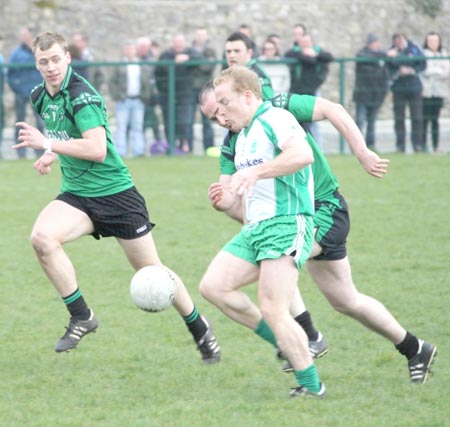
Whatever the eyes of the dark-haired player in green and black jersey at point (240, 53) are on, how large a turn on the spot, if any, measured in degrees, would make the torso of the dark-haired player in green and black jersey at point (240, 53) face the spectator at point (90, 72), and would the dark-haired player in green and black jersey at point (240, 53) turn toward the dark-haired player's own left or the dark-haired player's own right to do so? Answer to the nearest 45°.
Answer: approximately 135° to the dark-haired player's own right

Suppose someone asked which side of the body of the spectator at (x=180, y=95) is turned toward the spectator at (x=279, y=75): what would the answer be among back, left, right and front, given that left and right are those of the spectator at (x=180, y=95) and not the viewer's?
left

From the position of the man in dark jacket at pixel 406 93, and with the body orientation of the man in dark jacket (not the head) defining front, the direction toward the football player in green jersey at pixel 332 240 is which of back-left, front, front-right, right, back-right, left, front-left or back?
front

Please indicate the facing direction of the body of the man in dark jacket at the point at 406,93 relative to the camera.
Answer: toward the camera

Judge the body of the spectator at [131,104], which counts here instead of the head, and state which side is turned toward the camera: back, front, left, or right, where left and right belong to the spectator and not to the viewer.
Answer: front

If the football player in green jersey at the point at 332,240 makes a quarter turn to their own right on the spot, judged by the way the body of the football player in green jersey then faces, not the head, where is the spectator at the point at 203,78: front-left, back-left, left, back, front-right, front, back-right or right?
front-right

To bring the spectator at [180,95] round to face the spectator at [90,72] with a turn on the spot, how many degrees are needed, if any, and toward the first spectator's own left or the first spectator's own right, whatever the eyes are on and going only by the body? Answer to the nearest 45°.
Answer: approximately 90° to the first spectator's own right

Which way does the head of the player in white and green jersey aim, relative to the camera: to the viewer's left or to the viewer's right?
to the viewer's left

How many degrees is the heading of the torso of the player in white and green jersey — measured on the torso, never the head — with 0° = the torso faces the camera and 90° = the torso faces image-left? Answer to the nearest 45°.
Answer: approximately 45°

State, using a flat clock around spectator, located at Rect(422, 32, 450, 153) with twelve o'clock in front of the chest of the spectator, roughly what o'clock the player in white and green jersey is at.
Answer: The player in white and green jersey is roughly at 12 o'clock from the spectator.

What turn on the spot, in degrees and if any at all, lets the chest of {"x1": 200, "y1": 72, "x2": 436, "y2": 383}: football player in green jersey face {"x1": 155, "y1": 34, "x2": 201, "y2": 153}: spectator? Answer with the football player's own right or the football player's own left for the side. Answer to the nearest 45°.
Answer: approximately 135° to the football player's own right

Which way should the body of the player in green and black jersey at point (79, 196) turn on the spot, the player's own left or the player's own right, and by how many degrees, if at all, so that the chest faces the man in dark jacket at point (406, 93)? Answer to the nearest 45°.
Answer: approximately 180°
